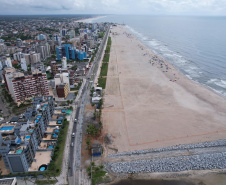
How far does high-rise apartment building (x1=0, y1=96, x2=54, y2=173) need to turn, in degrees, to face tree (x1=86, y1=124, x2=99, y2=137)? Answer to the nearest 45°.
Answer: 0° — it already faces it

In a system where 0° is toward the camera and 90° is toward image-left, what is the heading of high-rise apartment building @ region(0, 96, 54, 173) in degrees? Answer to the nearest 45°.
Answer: approximately 270°
